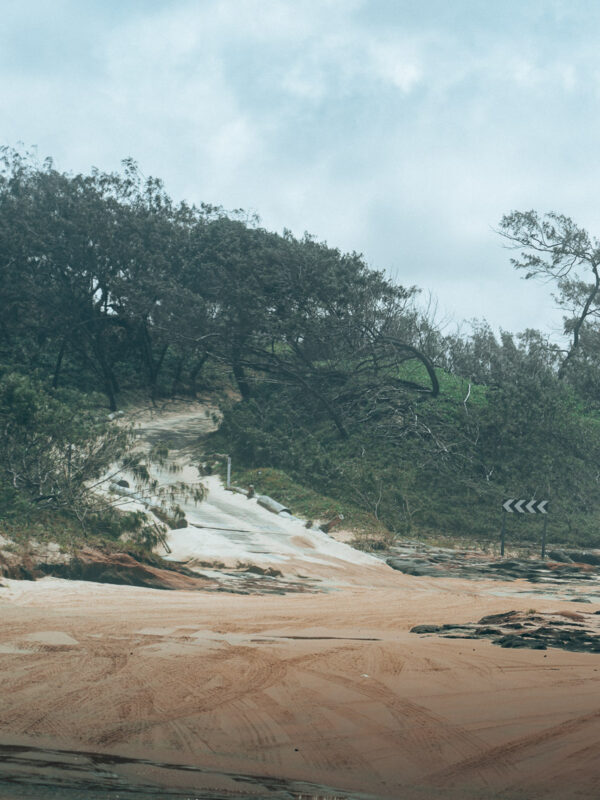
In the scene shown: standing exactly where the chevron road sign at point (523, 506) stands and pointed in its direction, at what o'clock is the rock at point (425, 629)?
The rock is roughly at 12 o'clock from the chevron road sign.

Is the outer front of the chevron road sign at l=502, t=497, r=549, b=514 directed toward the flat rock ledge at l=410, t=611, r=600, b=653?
yes

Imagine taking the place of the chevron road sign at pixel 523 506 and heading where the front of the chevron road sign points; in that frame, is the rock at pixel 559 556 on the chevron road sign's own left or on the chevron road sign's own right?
on the chevron road sign's own left

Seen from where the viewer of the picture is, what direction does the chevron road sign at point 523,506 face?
facing the viewer

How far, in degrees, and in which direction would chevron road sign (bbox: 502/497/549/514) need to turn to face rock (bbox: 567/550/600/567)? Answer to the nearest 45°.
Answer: approximately 90° to its left
